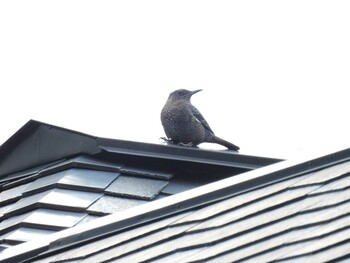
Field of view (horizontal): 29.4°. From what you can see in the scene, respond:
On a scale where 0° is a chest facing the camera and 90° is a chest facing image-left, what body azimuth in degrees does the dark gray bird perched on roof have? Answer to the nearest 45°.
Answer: approximately 45°
